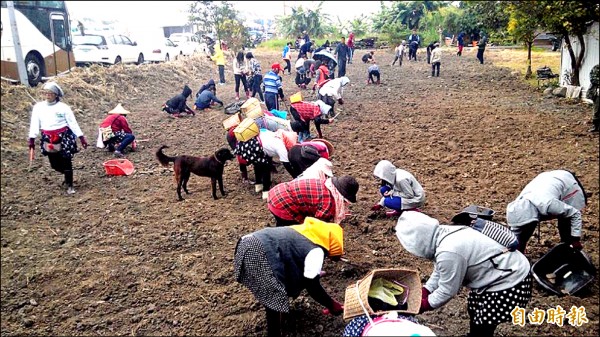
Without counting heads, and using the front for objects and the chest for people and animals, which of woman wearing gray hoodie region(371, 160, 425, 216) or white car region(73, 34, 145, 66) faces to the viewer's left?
the woman wearing gray hoodie

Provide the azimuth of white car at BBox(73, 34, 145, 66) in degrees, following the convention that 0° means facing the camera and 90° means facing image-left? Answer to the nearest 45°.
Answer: approximately 225°

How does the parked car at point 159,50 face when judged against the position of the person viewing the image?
facing away from the viewer and to the right of the viewer

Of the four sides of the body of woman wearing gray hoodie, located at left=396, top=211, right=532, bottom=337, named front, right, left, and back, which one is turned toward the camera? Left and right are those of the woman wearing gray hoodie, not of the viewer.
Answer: left

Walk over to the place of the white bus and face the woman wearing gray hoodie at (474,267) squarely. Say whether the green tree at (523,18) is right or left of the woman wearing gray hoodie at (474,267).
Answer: left

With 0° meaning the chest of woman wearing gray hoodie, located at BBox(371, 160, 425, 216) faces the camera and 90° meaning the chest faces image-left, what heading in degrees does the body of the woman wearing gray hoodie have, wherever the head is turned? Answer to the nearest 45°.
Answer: approximately 90°

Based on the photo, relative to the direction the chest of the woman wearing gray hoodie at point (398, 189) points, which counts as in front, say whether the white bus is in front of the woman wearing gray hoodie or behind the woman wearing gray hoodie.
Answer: in front

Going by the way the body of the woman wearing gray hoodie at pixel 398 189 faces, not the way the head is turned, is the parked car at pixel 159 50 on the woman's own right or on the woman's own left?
on the woman's own right

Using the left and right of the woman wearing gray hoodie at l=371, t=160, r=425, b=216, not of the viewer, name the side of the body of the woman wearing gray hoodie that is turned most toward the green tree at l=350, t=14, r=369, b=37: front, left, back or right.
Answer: right

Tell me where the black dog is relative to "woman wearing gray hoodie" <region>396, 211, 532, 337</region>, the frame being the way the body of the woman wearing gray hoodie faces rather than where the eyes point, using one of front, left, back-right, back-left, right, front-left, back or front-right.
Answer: front-right

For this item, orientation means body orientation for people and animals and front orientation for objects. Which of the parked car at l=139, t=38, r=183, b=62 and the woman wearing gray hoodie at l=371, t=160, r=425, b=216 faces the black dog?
the woman wearing gray hoodie
